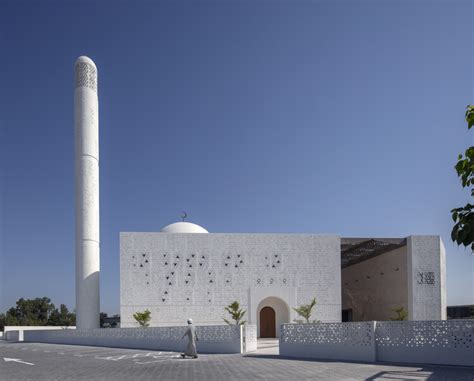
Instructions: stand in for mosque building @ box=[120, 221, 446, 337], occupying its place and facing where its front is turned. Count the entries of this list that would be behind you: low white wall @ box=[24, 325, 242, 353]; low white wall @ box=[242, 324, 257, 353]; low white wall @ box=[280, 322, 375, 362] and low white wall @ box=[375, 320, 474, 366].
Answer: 0

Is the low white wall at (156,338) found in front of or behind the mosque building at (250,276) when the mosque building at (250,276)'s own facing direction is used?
in front

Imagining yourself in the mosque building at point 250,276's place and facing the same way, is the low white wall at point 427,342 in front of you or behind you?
in front

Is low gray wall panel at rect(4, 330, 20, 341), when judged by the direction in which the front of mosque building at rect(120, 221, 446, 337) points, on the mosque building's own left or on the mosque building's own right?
on the mosque building's own right

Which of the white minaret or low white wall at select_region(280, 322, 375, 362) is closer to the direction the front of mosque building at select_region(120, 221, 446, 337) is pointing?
the low white wall

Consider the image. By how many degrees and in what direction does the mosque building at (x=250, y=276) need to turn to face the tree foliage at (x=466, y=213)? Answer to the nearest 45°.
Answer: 0° — it already faces it

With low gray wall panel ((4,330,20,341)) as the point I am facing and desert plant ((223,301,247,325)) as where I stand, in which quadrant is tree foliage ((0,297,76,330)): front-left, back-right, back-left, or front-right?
front-right

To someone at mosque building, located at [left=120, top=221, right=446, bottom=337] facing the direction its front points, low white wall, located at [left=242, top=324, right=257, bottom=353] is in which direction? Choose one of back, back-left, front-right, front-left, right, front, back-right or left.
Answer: front

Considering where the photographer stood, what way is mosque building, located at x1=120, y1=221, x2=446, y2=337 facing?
facing the viewer

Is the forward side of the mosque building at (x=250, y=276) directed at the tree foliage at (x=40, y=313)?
no

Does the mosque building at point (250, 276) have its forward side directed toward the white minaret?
no
